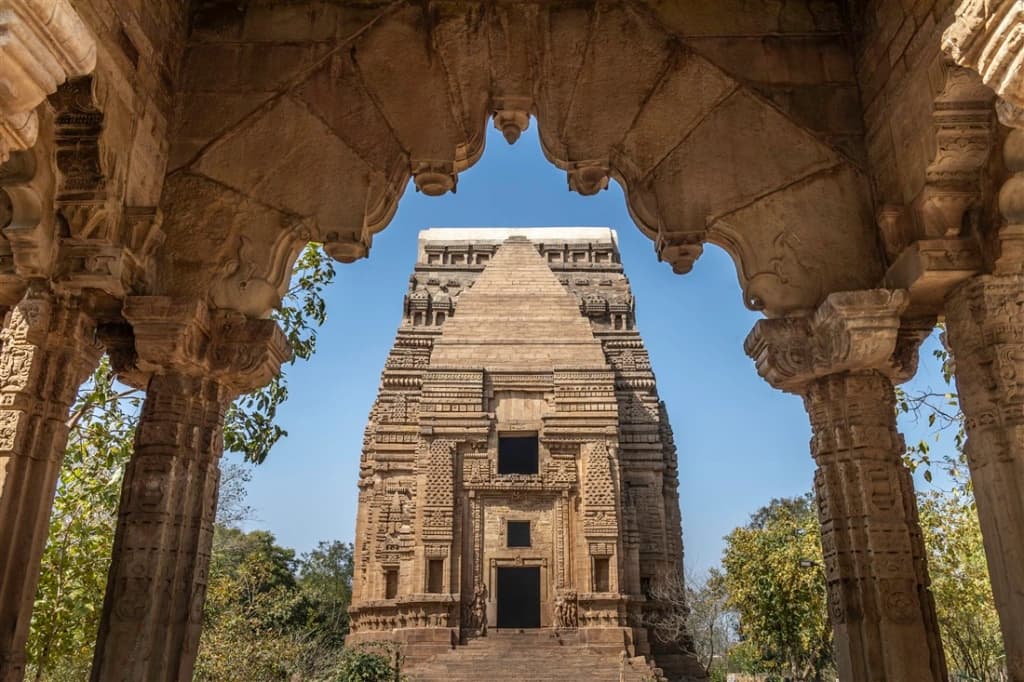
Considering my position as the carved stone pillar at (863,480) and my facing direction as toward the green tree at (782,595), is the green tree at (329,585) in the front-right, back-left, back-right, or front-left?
front-left

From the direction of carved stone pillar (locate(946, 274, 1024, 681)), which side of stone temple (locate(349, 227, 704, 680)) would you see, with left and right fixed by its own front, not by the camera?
front

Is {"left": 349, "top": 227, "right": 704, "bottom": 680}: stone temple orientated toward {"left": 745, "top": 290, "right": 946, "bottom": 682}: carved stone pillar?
yes

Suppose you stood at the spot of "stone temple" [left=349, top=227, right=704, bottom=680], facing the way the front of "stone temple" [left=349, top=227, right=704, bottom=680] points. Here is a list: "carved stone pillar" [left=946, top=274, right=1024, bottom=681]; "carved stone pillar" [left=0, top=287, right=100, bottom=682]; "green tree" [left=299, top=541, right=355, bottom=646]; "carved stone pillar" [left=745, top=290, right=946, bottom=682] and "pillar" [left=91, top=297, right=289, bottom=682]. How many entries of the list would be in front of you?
4

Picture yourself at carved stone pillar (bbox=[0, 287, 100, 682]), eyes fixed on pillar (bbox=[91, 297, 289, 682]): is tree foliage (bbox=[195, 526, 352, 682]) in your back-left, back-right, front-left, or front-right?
front-left

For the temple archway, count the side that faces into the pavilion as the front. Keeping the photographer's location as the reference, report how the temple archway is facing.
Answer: facing the viewer

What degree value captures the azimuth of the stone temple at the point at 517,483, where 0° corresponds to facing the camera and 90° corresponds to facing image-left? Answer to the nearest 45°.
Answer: approximately 0°

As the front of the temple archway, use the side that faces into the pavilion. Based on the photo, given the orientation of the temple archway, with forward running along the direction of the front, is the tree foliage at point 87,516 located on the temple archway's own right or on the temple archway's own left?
on the temple archway's own right

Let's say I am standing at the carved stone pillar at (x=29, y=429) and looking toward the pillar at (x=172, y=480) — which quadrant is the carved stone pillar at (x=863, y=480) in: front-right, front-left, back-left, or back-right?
front-right
